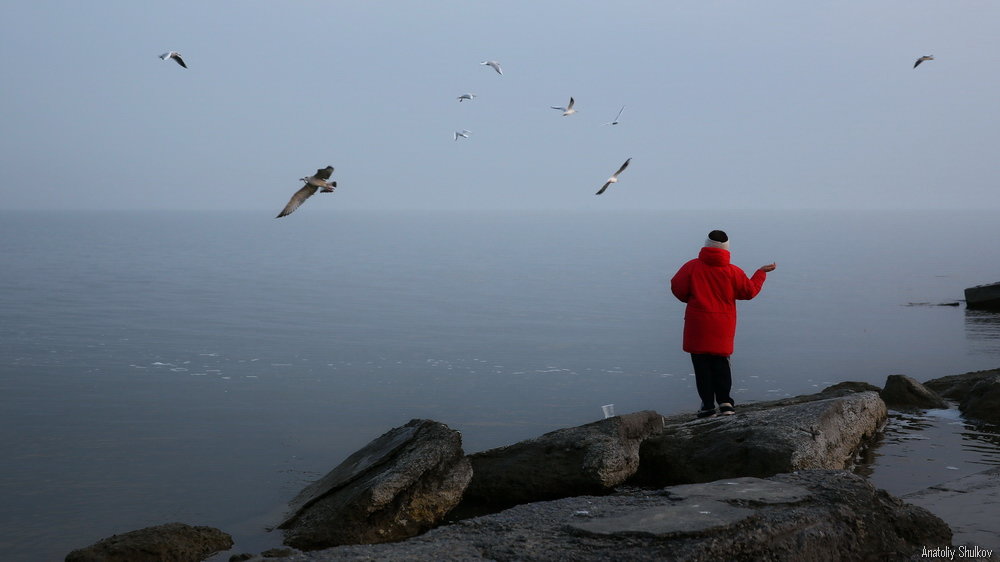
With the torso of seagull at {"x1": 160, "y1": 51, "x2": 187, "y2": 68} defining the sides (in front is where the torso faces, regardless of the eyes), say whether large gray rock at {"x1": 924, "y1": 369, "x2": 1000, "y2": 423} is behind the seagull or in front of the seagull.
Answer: behind

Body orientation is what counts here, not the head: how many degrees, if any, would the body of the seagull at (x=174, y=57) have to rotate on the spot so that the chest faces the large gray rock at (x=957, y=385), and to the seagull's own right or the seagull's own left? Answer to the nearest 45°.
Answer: approximately 180°

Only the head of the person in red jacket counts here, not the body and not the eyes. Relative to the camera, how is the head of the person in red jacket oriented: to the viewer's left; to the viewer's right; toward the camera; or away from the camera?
away from the camera

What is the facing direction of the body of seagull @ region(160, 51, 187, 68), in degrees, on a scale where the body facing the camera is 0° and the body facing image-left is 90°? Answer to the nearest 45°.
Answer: approximately 90°

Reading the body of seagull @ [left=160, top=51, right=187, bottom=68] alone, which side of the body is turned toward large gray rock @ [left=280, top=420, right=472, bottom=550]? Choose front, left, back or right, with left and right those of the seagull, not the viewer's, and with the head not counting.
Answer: left

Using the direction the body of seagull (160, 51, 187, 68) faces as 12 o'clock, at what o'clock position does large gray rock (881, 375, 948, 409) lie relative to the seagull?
The large gray rock is roughly at 7 o'clock from the seagull.

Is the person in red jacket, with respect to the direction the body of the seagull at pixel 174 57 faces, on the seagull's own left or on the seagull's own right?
on the seagull's own left
